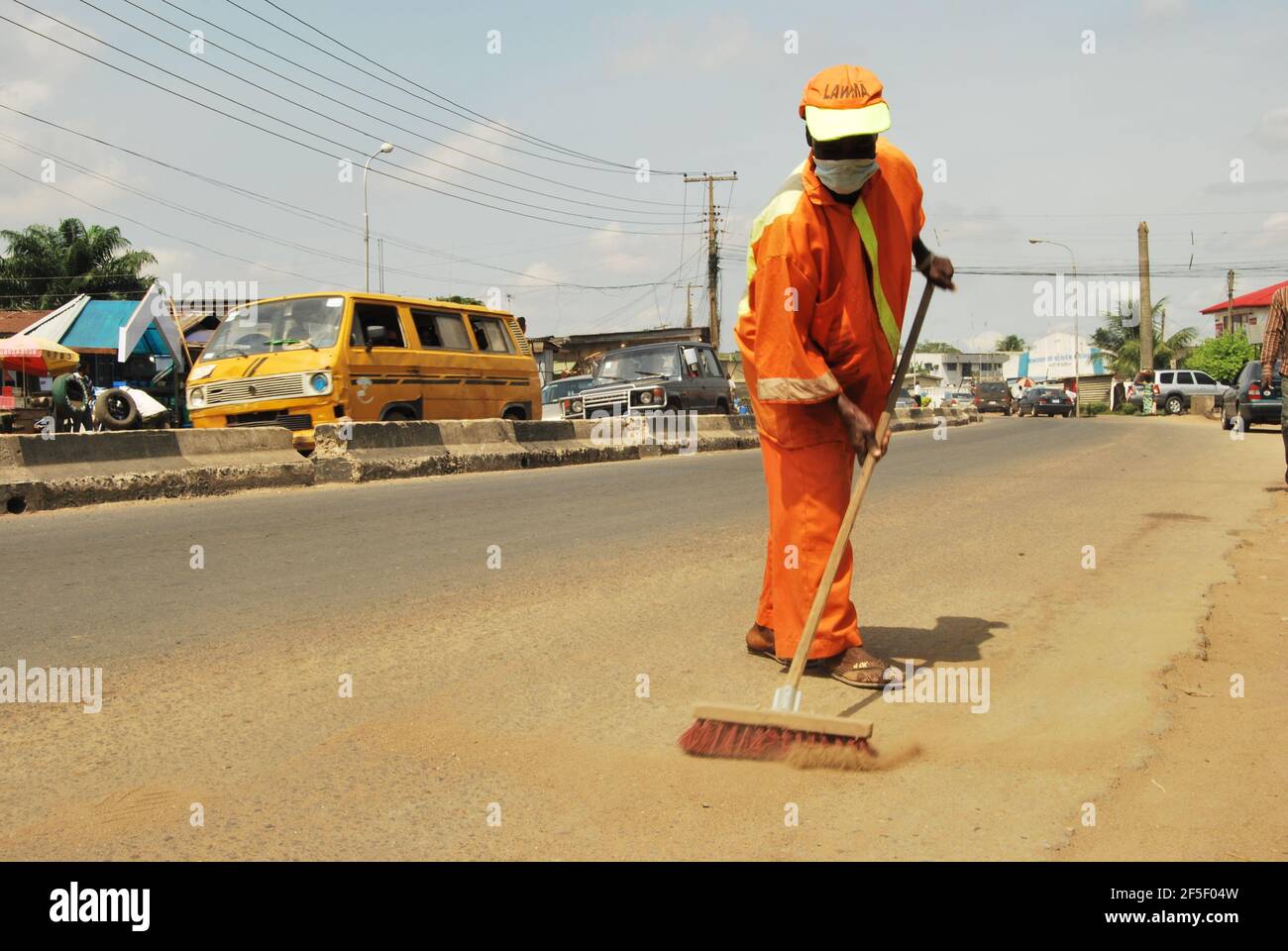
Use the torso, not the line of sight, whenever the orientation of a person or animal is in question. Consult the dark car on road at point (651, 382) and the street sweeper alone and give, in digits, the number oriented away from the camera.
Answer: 0

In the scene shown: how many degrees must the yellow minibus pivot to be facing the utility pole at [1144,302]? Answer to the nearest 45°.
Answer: approximately 180°

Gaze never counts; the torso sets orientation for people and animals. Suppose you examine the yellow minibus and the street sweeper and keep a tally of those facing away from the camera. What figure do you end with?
0

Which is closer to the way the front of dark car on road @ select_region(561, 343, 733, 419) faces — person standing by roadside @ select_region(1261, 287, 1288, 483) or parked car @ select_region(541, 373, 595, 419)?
the person standing by roadside

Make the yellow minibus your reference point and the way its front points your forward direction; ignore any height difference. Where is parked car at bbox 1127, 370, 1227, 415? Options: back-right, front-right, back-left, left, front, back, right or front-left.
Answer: back

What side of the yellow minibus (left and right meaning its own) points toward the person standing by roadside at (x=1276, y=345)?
left

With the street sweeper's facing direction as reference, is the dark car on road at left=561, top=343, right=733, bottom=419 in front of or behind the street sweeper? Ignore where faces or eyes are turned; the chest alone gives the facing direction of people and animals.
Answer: behind

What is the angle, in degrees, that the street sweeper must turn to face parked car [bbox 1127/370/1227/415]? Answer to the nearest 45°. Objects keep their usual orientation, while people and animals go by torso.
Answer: approximately 135° to its left
